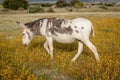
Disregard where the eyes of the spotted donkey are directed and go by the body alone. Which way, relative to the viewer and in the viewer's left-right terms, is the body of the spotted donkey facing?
facing to the left of the viewer
